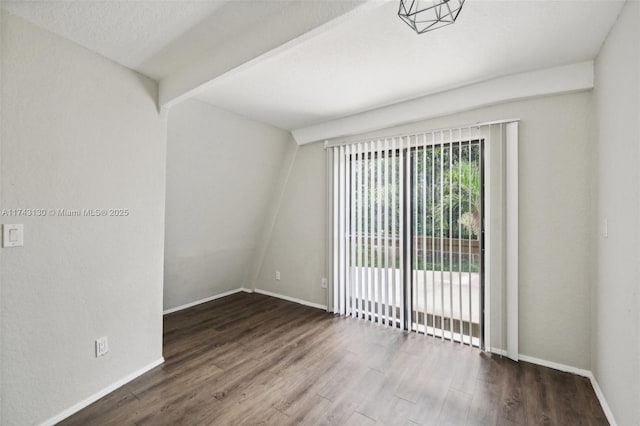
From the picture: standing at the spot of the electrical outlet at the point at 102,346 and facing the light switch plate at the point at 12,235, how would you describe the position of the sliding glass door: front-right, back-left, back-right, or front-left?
back-left

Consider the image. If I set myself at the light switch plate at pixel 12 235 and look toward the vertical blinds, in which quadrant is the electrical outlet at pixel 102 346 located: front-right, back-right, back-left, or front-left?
front-left

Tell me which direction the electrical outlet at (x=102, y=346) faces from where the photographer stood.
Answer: facing the viewer and to the right of the viewer

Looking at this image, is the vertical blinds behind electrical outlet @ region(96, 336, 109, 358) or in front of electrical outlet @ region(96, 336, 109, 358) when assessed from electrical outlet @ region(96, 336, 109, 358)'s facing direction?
in front

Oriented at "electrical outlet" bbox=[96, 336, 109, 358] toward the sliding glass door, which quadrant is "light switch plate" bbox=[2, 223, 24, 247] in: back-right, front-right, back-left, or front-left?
back-right

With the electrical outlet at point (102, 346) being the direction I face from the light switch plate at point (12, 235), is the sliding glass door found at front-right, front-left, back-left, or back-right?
front-right

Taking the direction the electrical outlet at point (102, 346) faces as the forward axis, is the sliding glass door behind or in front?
in front
